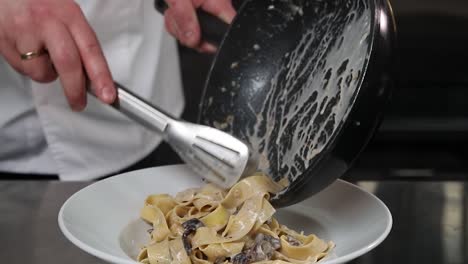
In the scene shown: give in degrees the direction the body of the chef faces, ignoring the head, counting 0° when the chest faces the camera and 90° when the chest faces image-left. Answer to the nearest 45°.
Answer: approximately 315°
